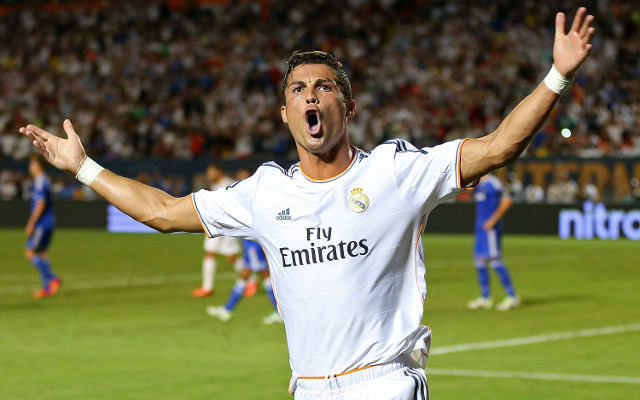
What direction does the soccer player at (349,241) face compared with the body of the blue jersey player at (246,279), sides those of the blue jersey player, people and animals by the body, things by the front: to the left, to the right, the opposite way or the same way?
to the left

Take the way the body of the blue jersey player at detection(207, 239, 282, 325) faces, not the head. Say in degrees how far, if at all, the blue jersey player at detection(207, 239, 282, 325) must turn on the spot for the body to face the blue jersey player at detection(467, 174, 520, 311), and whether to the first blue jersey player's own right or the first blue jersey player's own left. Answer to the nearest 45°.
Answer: approximately 180°

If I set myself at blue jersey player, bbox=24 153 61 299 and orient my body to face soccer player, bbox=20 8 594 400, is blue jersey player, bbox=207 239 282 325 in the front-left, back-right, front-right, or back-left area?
front-left

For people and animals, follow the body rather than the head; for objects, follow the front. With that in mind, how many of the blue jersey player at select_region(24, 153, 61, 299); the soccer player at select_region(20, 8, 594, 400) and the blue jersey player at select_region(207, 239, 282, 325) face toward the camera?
1

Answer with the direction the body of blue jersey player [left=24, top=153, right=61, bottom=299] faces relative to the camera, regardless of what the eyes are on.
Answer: to the viewer's left

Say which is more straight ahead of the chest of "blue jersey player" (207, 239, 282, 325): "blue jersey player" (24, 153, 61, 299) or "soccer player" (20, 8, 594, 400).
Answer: the blue jersey player

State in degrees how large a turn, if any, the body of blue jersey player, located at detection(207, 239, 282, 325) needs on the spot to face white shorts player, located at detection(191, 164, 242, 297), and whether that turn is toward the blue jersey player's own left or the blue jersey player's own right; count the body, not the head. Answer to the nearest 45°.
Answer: approximately 90° to the blue jersey player's own right

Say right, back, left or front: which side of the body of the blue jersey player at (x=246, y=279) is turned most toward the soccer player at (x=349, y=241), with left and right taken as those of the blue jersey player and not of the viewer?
left

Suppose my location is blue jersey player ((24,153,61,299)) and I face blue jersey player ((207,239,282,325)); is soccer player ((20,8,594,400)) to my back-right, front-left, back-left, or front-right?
front-right

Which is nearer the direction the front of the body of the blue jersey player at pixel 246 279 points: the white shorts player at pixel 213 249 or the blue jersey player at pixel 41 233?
the blue jersey player

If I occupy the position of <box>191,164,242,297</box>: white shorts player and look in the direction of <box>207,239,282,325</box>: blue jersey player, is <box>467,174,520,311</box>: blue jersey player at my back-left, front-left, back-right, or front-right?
front-left

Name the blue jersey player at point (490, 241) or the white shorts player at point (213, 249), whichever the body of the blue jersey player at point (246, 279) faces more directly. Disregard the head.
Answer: the white shorts player

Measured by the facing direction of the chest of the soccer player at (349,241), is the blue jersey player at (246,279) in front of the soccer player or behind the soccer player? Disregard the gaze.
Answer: behind

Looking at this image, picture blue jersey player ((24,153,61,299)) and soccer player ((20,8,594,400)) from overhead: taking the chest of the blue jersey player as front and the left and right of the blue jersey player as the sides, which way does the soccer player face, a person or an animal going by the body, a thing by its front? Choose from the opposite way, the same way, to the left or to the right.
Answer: to the left

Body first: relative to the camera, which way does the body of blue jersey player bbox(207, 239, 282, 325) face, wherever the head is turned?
to the viewer's left

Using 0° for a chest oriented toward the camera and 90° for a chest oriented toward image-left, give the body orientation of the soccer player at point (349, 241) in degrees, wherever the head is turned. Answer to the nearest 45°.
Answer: approximately 0°
